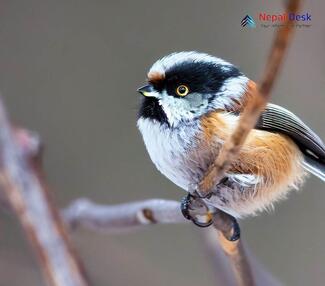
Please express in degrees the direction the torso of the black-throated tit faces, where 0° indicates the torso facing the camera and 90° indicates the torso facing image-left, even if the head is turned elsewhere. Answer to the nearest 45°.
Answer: approximately 90°
